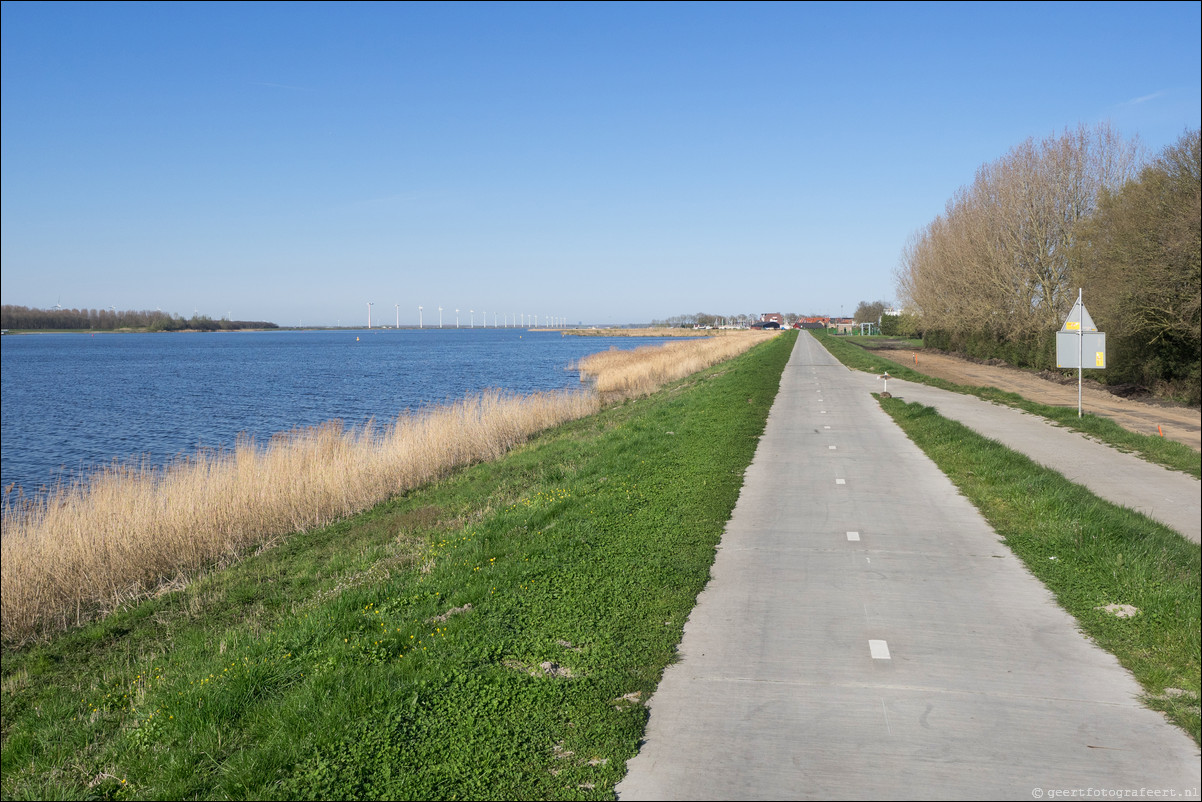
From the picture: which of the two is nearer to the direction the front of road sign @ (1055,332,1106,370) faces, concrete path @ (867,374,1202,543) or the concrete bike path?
the concrete path

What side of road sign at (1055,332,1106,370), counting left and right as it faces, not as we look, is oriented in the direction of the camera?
back

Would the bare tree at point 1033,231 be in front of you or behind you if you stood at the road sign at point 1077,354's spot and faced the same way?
in front

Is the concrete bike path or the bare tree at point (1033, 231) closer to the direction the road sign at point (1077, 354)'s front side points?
the bare tree
